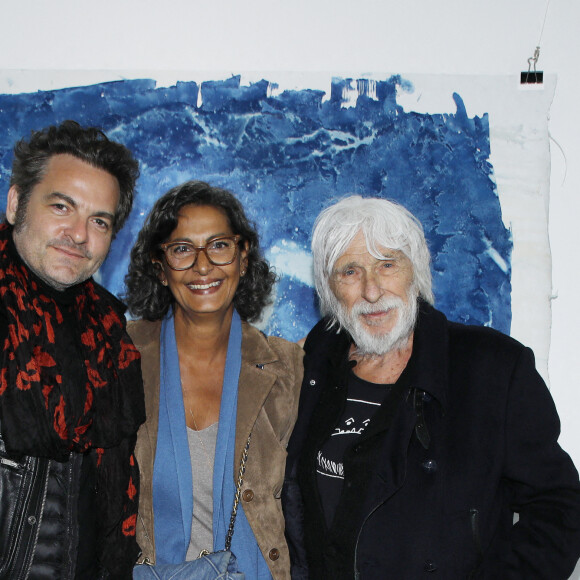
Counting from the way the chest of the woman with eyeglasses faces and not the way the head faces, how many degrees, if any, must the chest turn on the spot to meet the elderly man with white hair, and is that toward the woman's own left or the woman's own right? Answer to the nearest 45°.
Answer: approximately 45° to the woman's own left

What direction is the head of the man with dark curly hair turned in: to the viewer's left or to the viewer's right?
to the viewer's right

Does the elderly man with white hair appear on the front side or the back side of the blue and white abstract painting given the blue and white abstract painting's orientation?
on the front side

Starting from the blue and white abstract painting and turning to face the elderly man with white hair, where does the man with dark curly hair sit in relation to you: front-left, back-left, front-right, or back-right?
front-right

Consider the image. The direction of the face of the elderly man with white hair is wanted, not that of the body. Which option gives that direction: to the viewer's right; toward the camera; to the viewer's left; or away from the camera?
toward the camera

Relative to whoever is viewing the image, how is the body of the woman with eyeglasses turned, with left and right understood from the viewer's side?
facing the viewer

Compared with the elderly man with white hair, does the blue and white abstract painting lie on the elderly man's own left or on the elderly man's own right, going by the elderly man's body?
on the elderly man's own right

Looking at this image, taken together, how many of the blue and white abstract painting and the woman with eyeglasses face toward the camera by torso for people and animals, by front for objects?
2

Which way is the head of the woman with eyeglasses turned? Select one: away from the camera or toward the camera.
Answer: toward the camera

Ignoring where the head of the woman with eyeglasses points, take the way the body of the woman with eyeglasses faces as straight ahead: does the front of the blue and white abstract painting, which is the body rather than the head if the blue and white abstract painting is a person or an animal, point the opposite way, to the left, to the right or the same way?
the same way

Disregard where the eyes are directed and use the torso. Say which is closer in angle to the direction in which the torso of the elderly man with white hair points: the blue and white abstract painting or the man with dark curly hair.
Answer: the man with dark curly hair

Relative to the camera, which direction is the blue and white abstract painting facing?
toward the camera
